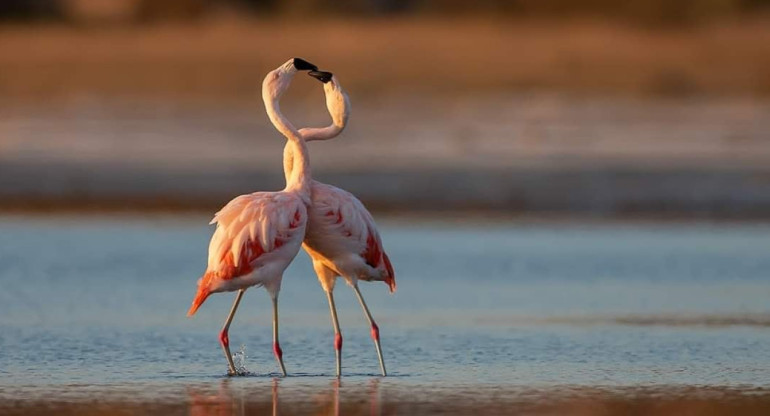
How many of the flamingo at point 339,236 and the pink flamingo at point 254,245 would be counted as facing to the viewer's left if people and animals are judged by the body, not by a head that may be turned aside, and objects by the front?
1

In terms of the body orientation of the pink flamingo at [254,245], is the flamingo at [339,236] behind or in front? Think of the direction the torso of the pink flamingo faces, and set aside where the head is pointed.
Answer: in front

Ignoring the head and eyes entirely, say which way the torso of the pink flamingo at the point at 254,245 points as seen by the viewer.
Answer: to the viewer's right

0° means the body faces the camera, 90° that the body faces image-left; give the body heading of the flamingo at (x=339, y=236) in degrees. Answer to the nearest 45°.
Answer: approximately 90°

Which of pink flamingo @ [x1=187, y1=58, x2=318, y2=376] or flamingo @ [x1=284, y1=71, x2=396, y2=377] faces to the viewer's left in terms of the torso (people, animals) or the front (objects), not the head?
the flamingo

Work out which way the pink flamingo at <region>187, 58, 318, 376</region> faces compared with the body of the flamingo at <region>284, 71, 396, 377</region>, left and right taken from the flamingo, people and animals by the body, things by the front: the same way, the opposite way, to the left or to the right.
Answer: the opposite way
